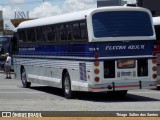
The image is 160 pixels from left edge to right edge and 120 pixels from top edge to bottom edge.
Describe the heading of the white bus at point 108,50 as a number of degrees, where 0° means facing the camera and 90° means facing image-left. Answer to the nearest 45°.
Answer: approximately 135°
